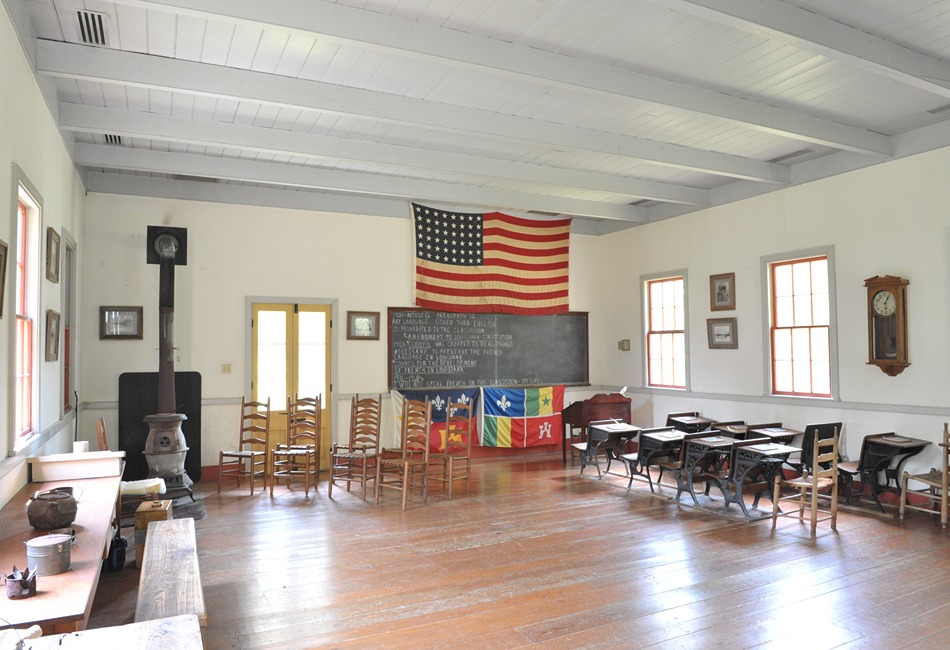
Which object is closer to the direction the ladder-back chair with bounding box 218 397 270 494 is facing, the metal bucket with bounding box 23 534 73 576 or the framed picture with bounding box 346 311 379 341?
the metal bucket

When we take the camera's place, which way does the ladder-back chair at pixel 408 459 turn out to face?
facing the viewer and to the left of the viewer

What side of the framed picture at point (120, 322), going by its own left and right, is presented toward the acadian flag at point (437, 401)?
left

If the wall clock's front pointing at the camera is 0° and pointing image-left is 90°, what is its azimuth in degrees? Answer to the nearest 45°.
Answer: approximately 45°

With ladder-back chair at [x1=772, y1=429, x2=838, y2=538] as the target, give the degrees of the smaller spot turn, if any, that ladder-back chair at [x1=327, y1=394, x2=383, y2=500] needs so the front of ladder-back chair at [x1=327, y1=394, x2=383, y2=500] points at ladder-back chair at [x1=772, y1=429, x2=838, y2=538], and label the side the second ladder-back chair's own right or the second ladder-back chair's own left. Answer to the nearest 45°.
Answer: approximately 90° to the second ladder-back chair's own left

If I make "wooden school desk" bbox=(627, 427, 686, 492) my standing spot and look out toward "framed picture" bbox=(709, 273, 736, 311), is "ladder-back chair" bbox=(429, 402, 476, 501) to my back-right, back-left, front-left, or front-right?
back-left

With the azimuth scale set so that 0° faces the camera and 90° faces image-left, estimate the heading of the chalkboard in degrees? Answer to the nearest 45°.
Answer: approximately 0°

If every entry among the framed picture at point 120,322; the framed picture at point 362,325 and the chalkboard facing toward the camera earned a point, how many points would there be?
3

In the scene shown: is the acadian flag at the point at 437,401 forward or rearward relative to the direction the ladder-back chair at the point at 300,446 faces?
rearward

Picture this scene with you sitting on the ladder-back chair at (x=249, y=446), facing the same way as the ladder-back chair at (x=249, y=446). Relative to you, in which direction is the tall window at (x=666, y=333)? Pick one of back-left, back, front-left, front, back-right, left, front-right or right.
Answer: back-left

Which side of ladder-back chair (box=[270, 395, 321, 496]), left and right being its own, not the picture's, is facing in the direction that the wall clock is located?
left

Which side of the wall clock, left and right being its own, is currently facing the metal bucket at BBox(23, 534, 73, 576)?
front

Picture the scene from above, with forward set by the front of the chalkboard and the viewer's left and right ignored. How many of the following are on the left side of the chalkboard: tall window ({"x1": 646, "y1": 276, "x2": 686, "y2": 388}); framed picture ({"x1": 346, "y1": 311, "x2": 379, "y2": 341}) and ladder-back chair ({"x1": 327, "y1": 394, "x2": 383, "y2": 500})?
1

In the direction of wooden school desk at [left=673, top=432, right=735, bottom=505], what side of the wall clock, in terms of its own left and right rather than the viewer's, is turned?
front

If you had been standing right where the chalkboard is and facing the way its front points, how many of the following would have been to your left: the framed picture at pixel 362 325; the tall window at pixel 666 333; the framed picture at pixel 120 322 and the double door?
1
